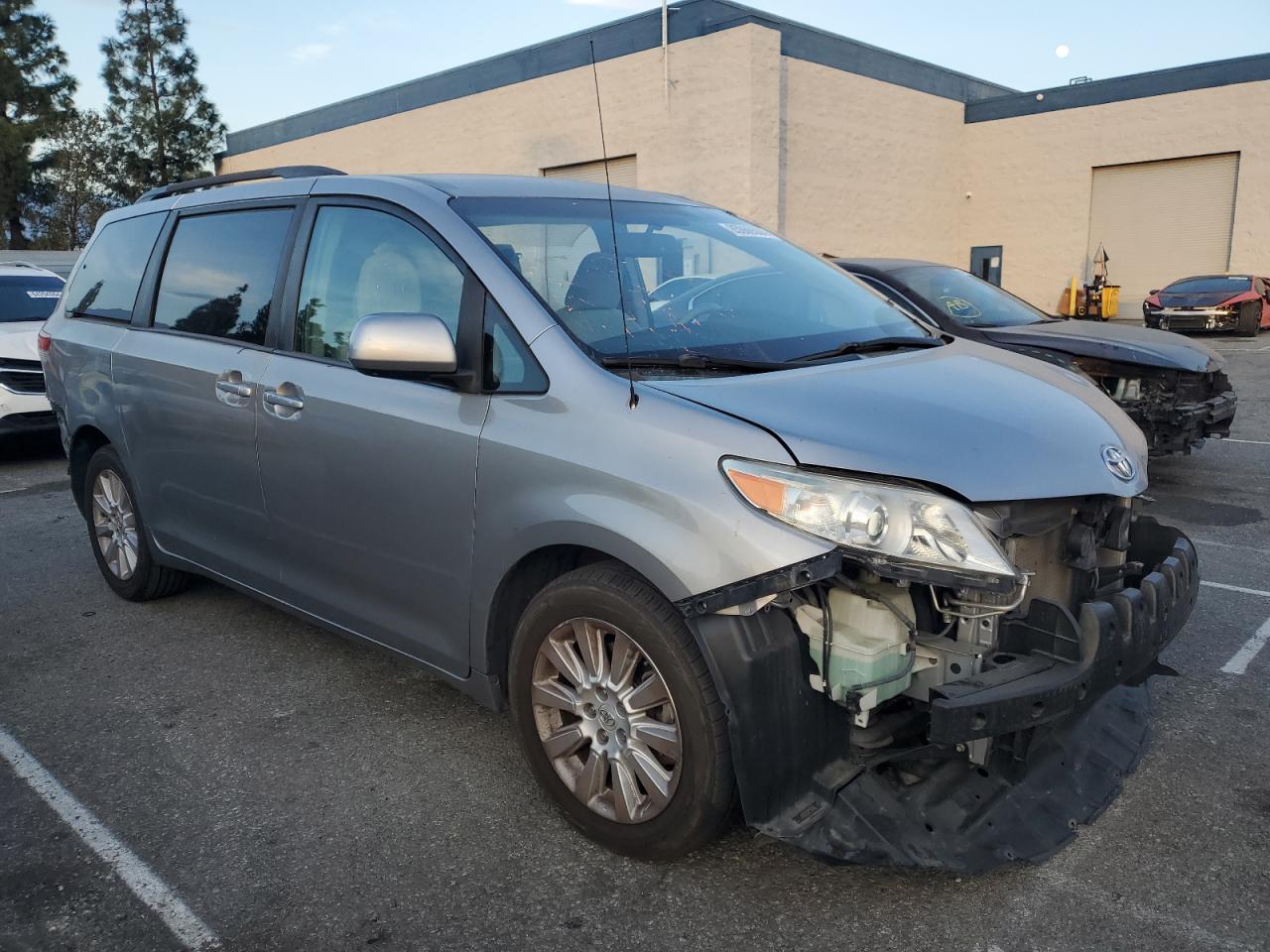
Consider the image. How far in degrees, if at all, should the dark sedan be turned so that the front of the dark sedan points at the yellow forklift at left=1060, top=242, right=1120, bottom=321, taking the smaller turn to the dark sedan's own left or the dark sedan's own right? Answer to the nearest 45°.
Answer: approximately 135° to the dark sedan's own left

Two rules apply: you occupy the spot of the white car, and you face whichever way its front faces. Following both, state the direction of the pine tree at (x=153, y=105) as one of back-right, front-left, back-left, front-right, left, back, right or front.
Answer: back

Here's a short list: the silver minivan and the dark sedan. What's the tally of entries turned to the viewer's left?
0

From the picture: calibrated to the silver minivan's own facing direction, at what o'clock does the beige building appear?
The beige building is roughly at 8 o'clock from the silver minivan.

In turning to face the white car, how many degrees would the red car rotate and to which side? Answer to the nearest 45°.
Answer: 0° — it already faces it

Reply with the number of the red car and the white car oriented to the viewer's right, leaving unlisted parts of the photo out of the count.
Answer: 0

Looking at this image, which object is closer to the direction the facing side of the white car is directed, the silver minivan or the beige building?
the silver minivan

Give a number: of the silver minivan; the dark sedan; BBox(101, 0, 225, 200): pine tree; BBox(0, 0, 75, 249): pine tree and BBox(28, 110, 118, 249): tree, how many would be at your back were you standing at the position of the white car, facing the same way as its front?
3

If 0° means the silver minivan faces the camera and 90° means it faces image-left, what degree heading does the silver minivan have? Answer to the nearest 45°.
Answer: approximately 315°

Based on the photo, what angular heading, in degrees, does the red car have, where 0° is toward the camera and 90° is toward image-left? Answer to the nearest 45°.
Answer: approximately 45°

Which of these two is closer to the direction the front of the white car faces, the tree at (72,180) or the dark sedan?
the dark sedan

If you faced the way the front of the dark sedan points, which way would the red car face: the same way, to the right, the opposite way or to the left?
to the right

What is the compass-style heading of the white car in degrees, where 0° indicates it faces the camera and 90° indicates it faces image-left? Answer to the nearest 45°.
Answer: approximately 0°
